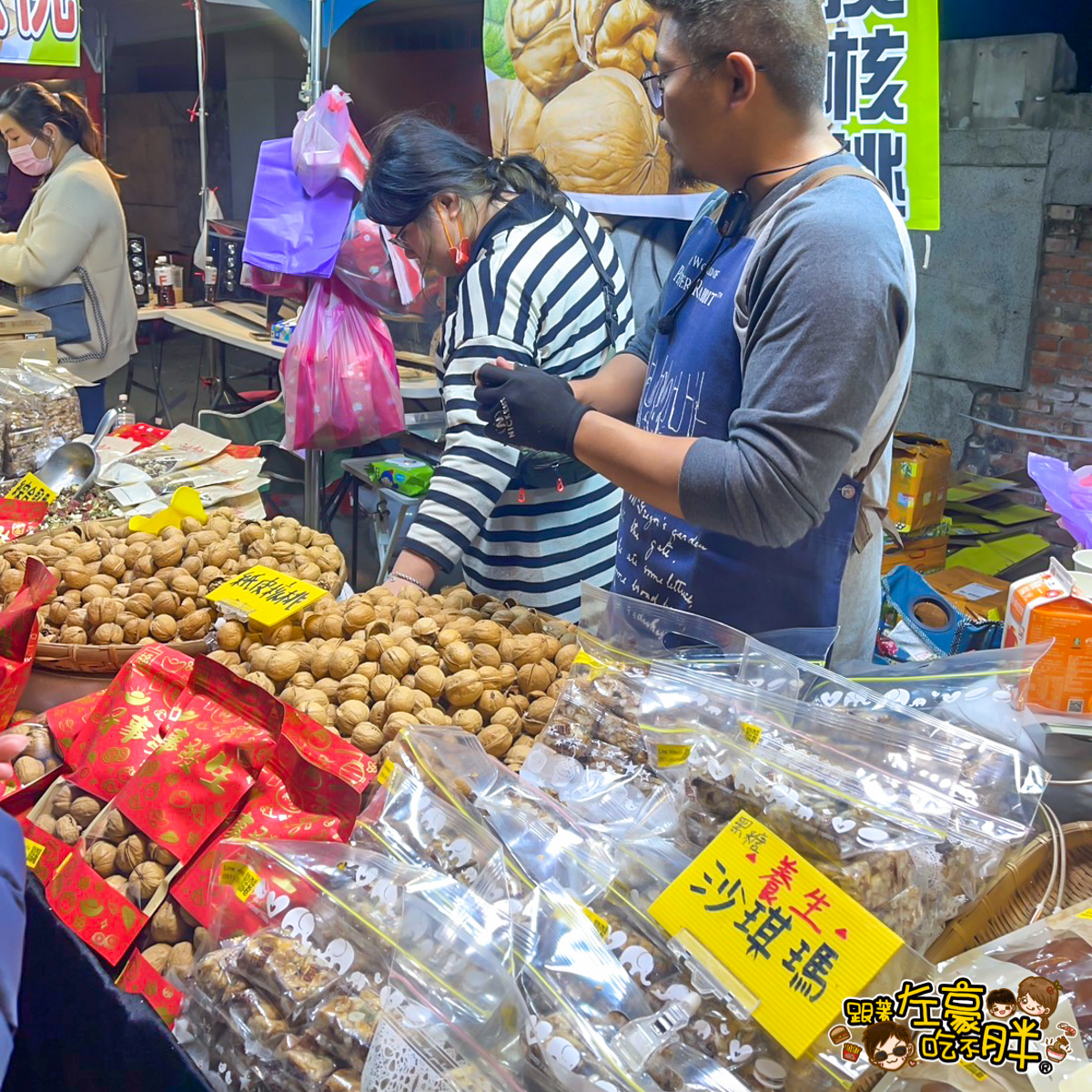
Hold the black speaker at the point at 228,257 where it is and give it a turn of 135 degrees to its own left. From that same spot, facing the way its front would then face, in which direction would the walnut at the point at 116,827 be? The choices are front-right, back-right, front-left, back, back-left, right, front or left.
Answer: back-right

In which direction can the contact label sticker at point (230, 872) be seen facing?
toward the camera

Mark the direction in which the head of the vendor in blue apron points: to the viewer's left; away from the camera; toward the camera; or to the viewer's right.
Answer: to the viewer's left

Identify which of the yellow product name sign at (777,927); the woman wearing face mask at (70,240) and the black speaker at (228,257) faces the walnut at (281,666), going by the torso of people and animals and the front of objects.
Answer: the black speaker

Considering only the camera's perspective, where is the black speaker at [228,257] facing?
facing the viewer

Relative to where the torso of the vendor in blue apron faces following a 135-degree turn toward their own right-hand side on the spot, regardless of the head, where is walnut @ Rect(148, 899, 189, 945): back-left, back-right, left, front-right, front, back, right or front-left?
back

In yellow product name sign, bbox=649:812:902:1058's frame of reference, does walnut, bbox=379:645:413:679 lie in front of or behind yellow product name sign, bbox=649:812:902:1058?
behind

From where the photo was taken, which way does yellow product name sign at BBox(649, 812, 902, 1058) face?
toward the camera
